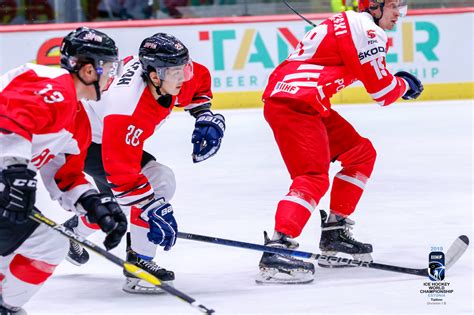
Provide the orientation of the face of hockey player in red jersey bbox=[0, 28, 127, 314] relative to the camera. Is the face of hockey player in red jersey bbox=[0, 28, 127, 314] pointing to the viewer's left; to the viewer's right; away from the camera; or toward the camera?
to the viewer's right

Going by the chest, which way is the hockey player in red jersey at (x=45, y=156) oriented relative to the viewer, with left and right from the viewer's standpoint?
facing to the right of the viewer

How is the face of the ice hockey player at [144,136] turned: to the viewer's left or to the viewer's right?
to the viewer's right

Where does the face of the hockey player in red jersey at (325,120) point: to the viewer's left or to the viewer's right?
to the viewer's right
